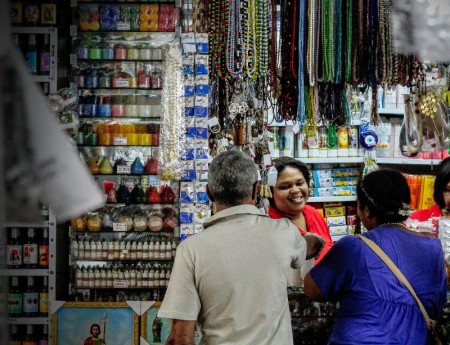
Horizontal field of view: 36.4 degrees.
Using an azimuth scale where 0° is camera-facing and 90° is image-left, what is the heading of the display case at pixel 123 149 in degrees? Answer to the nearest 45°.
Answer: approximately 0°

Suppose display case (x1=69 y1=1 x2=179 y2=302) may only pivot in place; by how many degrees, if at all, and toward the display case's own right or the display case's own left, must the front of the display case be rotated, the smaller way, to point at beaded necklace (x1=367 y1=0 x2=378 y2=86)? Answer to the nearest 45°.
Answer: approximately 45° to the display case's own left

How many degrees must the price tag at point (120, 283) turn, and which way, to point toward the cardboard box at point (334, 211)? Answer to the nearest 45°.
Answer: approximately 135° to its left

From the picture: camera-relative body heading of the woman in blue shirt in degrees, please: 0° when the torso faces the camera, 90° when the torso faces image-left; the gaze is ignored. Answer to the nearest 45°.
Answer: approximately 135°

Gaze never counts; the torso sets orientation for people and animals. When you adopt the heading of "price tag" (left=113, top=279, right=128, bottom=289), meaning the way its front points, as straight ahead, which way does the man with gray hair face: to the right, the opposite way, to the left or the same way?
the opposite way

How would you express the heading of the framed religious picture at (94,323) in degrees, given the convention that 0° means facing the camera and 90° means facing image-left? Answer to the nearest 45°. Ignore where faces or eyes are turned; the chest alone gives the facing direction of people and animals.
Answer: approximately 0°

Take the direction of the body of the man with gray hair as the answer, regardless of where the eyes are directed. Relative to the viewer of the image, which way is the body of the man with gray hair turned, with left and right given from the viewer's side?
facing away from the viewer

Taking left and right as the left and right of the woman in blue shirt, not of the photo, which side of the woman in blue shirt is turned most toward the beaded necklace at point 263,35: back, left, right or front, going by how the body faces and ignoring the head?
front
